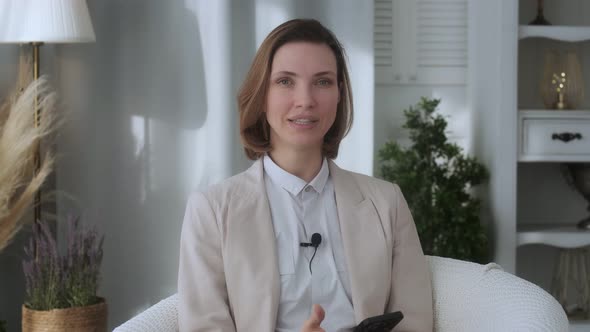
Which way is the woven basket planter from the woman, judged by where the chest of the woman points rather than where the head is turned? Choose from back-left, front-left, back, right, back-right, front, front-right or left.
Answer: back-right

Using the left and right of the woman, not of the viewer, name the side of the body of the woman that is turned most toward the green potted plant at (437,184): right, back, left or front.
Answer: back

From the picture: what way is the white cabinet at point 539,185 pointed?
toward the camera

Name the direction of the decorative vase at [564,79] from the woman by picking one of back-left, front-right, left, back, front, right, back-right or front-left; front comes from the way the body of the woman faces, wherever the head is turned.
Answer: back-left

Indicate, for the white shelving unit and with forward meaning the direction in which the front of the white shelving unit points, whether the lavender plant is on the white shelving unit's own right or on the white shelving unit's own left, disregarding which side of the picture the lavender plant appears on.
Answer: on the white shelving unit's own right

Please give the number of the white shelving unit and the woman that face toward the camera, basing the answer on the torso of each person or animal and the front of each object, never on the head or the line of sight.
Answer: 2

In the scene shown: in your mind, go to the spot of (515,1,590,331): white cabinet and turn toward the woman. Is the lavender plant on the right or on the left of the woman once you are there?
right

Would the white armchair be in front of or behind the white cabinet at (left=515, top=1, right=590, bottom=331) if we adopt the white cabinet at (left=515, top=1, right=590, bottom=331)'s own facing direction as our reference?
in front

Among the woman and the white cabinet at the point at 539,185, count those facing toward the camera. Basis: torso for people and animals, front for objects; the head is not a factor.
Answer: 2

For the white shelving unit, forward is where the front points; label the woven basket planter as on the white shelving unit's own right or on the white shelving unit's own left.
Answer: on the white shelving unit's own right
